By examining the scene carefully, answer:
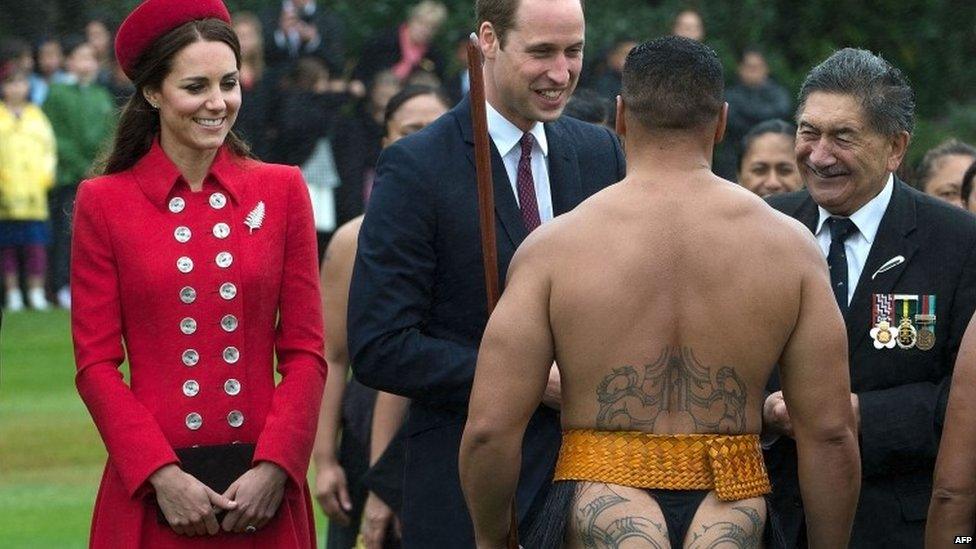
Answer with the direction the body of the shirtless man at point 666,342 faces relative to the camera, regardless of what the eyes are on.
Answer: away from the camera

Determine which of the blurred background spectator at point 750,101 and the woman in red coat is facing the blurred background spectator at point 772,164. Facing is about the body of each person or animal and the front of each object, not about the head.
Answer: the blurred background spectator at point 750,101

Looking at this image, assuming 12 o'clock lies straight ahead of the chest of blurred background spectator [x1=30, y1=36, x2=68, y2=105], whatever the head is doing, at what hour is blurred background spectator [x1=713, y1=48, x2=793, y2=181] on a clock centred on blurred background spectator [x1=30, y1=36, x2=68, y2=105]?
blurred background spectator [x1=713, y1=48, x2=793, y2=181] is roughly at 10 o'clock from blurred background spectator [x1=30, y1=36, x2=68, y2=105].

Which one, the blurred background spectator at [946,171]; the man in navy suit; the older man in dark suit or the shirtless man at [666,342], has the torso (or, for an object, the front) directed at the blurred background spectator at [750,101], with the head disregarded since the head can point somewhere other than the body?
the shirtless man

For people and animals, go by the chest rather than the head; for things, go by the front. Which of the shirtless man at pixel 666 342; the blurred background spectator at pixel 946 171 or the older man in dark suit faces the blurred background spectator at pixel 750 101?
the shirtless man

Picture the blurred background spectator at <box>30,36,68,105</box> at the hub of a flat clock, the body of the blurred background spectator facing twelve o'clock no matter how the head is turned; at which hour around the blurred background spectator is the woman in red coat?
The woman in red coat is roughly at 12 o'clock from the blurred background spectator.

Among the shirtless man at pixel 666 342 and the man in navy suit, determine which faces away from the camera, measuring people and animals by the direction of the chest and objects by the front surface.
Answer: the shirtless man

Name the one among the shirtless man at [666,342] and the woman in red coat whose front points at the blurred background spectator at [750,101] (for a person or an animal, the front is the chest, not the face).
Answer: the shirtless man

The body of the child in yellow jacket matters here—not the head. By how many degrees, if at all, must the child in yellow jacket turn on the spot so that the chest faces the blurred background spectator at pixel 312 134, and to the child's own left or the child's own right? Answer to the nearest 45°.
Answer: approximately 45° to the child's own left

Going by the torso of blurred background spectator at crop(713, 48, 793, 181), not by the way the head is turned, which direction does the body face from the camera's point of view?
toward the camera

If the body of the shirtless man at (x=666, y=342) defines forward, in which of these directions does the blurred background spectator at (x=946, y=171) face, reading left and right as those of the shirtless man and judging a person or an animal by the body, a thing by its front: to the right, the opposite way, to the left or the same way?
the opposite way

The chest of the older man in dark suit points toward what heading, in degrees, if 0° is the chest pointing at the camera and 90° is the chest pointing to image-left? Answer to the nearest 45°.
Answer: approximately 45°

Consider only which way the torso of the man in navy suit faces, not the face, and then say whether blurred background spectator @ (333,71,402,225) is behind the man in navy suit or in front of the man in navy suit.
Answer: behind

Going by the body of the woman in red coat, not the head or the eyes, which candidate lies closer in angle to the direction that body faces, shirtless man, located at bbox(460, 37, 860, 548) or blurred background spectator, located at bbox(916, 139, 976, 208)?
the shirtless man

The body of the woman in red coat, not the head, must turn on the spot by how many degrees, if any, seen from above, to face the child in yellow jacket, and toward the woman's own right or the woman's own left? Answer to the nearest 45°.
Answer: approximately 180°

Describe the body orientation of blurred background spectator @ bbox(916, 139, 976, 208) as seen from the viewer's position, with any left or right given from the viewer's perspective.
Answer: facing the viewer

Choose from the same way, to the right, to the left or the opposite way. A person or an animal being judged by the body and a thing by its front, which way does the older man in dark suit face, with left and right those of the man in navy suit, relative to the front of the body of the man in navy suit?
to the right

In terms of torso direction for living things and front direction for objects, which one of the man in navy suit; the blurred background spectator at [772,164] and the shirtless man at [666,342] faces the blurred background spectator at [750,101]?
the shirtless man

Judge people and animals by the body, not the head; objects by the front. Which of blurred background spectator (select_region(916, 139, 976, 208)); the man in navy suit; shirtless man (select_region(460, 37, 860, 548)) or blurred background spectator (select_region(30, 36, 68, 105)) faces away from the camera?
the shirtless man
